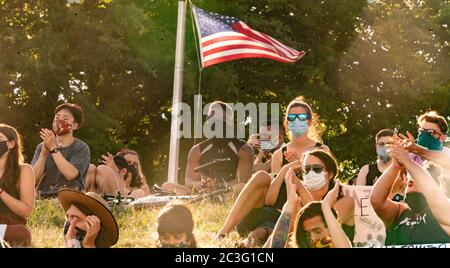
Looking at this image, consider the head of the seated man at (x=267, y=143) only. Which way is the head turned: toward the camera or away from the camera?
toward the camera

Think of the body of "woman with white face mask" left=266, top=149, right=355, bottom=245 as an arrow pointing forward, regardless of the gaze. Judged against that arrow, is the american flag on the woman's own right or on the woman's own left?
on the woman's own right

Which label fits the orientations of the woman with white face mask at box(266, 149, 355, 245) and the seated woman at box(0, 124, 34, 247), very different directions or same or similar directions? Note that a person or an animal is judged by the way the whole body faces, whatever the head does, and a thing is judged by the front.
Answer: same or similar directions

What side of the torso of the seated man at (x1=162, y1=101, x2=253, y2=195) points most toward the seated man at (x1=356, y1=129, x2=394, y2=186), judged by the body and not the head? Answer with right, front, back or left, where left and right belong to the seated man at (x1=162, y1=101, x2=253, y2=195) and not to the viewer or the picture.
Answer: left

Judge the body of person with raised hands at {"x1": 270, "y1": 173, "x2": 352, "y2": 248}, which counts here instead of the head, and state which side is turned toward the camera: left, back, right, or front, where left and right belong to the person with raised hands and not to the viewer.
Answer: front

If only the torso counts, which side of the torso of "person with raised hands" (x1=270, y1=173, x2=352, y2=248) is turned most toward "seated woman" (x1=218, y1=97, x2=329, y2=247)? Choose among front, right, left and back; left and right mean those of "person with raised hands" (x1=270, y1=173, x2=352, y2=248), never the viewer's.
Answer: back

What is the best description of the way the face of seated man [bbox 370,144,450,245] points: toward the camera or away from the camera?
toward the camera

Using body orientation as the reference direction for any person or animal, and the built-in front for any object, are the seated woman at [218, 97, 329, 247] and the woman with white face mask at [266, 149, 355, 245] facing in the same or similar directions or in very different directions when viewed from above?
same or similar directions

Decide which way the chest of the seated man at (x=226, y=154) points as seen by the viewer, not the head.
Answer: toward the camera

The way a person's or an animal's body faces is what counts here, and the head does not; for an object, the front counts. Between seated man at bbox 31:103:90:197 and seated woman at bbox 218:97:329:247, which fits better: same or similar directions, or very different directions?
same or similar directions

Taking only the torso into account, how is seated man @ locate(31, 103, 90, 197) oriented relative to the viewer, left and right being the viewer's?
facing the viewer and to the left of the viewer

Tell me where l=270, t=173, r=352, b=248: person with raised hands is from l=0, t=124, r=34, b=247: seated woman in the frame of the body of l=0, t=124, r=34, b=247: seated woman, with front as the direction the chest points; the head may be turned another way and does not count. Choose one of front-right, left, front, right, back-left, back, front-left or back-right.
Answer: left

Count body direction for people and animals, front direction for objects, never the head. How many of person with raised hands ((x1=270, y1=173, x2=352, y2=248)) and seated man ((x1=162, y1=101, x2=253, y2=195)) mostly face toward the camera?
2

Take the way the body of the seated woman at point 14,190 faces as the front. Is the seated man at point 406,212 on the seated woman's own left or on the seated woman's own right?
on the seated woman's own left

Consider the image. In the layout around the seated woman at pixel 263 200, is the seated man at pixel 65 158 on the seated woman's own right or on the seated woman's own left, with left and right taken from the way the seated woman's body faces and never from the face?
on the seated woman's own right
